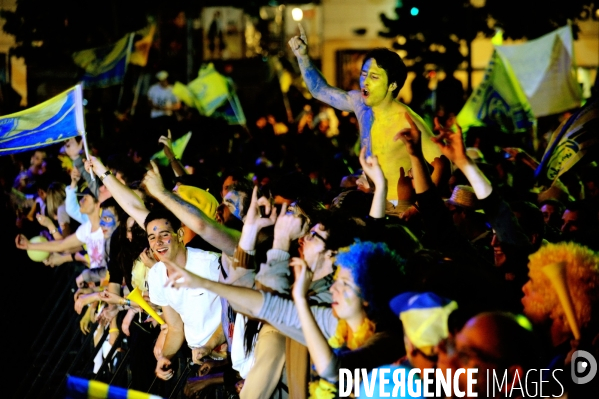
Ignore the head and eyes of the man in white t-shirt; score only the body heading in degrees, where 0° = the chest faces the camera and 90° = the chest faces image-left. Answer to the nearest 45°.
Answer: approximately 45°

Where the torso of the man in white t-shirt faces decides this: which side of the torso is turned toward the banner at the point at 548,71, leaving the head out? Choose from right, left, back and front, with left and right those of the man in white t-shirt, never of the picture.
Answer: back

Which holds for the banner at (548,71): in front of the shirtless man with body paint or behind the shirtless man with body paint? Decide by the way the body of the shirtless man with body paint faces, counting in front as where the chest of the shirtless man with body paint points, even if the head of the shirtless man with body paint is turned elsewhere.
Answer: behind

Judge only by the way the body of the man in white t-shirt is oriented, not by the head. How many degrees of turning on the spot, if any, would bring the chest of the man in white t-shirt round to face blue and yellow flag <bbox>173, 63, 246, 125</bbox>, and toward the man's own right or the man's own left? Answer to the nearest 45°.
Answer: approximately 135° to the man's own right

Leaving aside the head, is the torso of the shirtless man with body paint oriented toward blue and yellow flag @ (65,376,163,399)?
yes

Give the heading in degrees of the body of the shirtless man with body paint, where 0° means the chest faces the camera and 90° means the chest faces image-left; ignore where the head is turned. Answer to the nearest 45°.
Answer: approximately 45°

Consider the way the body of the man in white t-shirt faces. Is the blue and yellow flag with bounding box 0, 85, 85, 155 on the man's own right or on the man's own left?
on the man's own right
